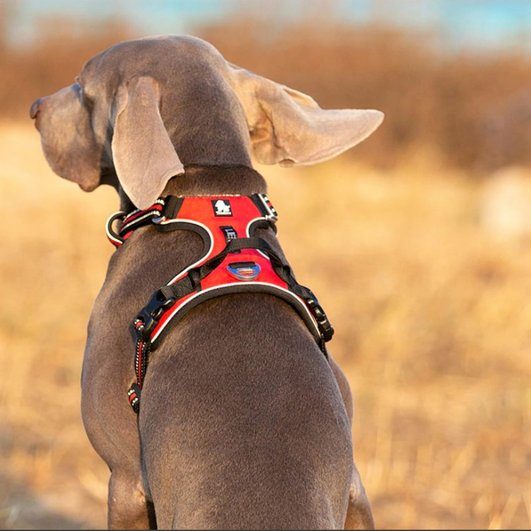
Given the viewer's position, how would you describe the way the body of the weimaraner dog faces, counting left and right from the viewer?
facing away from the viewer and to the left of the viewer
